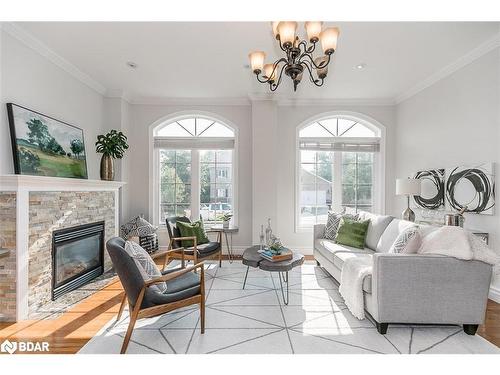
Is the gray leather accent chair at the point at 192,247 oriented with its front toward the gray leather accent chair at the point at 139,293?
no

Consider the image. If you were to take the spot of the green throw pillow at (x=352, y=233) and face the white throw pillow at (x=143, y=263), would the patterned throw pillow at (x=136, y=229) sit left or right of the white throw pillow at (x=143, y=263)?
right

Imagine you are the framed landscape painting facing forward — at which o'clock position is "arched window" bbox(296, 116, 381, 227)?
The arched window is roughly at 11 o'clock from the framed landscape painting.

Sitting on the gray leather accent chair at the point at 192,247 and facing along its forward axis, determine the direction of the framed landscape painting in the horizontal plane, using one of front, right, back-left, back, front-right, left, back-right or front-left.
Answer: back-right

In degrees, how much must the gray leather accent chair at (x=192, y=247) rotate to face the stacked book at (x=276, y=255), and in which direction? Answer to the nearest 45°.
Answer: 0° — it already faces it

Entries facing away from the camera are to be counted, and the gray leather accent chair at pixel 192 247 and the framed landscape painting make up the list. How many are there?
0

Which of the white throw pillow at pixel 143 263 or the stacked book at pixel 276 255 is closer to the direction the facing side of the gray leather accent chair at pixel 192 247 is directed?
the stacked book

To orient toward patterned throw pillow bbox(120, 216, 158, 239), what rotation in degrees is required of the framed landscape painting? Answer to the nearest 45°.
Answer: approximately 90° to its left

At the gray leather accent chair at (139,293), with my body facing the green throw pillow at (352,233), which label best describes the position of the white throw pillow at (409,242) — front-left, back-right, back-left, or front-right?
front-right

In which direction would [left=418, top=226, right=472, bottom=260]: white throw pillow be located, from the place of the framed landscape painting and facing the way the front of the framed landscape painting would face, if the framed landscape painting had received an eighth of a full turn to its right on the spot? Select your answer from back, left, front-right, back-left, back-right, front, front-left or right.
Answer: front-left

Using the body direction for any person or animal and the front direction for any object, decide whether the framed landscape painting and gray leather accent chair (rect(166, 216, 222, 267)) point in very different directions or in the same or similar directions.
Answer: same or similar directions

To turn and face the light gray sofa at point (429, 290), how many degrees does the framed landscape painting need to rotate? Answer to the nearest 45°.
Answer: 0° — it already faces it

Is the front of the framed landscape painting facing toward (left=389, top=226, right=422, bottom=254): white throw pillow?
yes

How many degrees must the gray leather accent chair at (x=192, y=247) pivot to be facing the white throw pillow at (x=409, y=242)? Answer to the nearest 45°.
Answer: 0° — it already faces it

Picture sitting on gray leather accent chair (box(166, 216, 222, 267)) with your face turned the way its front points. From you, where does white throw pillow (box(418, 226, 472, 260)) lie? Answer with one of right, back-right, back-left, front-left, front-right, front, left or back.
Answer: front

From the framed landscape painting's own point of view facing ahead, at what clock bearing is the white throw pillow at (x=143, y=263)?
The white throw pillow is roughly at 1 o'clock from the framed landscape painting.

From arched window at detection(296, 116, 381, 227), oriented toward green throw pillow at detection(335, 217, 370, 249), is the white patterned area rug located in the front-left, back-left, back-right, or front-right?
front-right

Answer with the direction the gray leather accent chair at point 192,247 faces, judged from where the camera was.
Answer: facing the viewer and to the right of the viewer
